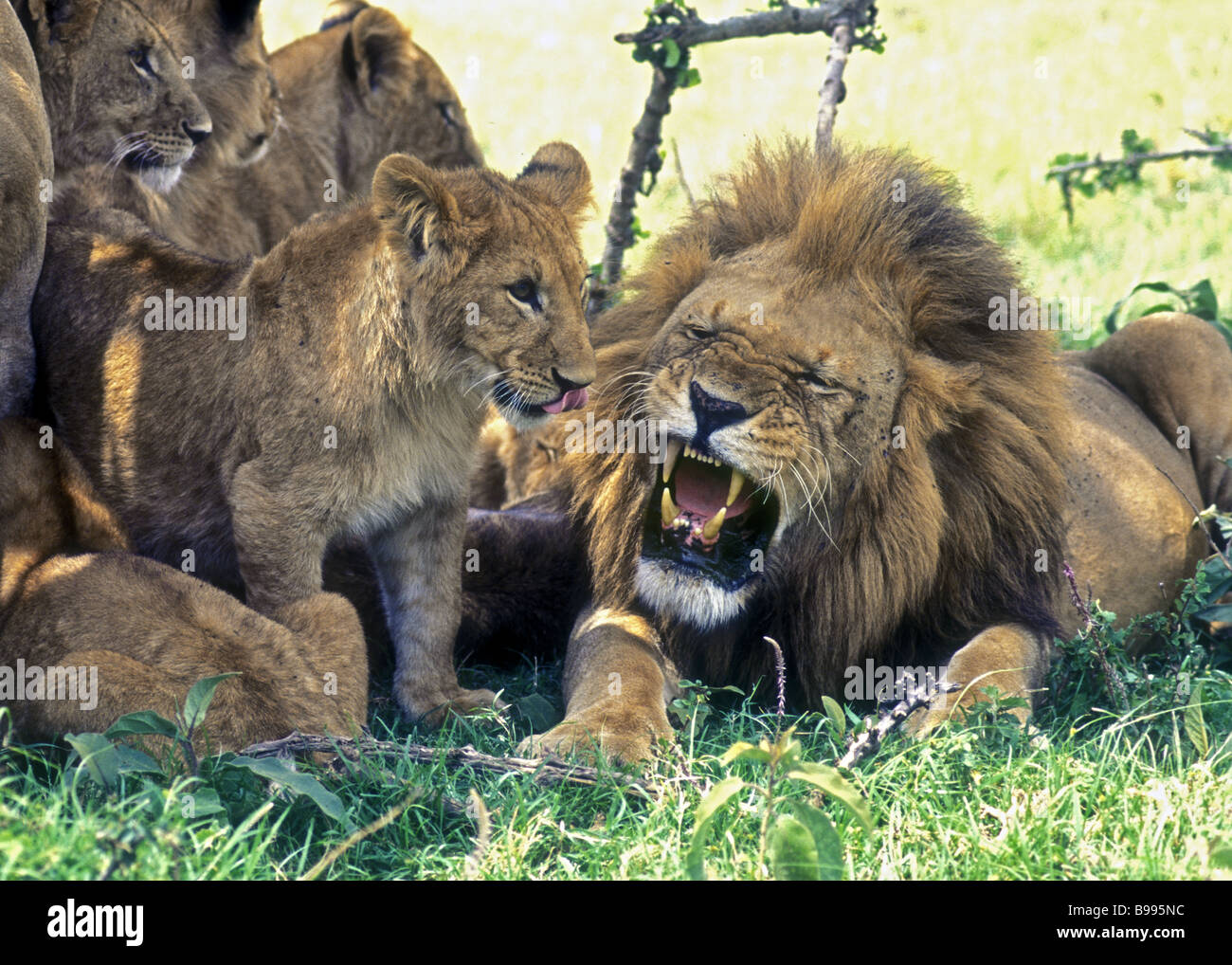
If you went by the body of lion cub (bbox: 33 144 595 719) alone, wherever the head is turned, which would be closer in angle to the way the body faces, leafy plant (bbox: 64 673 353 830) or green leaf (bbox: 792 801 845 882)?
the green leaf

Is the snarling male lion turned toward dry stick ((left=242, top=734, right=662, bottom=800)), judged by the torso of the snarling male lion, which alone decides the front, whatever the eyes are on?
yes

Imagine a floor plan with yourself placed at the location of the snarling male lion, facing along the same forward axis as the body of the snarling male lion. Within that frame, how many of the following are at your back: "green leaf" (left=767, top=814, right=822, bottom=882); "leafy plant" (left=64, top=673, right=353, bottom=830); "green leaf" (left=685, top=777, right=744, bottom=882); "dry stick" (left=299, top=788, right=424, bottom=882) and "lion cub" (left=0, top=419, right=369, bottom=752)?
0

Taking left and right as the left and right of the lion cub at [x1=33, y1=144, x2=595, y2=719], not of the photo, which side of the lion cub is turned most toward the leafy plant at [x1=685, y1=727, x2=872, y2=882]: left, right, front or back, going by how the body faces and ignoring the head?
front

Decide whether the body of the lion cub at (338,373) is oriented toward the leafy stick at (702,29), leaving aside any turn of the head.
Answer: no

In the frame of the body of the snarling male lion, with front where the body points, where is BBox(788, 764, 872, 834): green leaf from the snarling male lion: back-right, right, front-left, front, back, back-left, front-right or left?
front-left

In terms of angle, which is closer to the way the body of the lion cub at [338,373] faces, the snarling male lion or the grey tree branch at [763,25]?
the snarling male lion

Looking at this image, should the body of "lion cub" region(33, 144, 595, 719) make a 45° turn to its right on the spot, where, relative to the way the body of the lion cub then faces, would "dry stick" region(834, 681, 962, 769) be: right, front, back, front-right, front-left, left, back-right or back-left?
front-left

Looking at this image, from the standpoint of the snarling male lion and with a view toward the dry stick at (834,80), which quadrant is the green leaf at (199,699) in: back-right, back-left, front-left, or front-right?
back-left

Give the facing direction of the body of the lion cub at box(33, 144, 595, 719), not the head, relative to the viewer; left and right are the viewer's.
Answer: facing the viewer and to the right of the viewer

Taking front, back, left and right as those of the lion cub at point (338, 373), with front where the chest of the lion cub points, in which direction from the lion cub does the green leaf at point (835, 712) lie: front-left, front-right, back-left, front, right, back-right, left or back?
front

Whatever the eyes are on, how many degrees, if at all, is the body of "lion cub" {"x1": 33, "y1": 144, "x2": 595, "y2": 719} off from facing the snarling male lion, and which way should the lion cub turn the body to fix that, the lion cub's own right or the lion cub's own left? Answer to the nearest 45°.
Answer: approximately 45° to the lion cub's own left

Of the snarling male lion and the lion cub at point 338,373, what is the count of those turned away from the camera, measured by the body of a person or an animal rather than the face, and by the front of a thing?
0

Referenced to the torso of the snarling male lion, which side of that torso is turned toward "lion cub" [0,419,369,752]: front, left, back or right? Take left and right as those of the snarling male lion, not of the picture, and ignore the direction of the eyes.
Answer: front

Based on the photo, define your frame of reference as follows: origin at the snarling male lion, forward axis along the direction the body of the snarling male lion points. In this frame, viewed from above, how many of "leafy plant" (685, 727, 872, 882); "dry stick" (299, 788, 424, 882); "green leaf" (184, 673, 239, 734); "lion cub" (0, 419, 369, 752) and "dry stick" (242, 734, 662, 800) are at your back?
0

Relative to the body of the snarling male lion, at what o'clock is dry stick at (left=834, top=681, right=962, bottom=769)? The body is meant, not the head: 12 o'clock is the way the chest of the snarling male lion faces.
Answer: The dry stick is roughly at 10 o'clock from the snarling male lion.

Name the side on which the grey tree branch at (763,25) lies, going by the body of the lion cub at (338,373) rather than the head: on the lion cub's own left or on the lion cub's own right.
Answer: on the lion cub's own left
